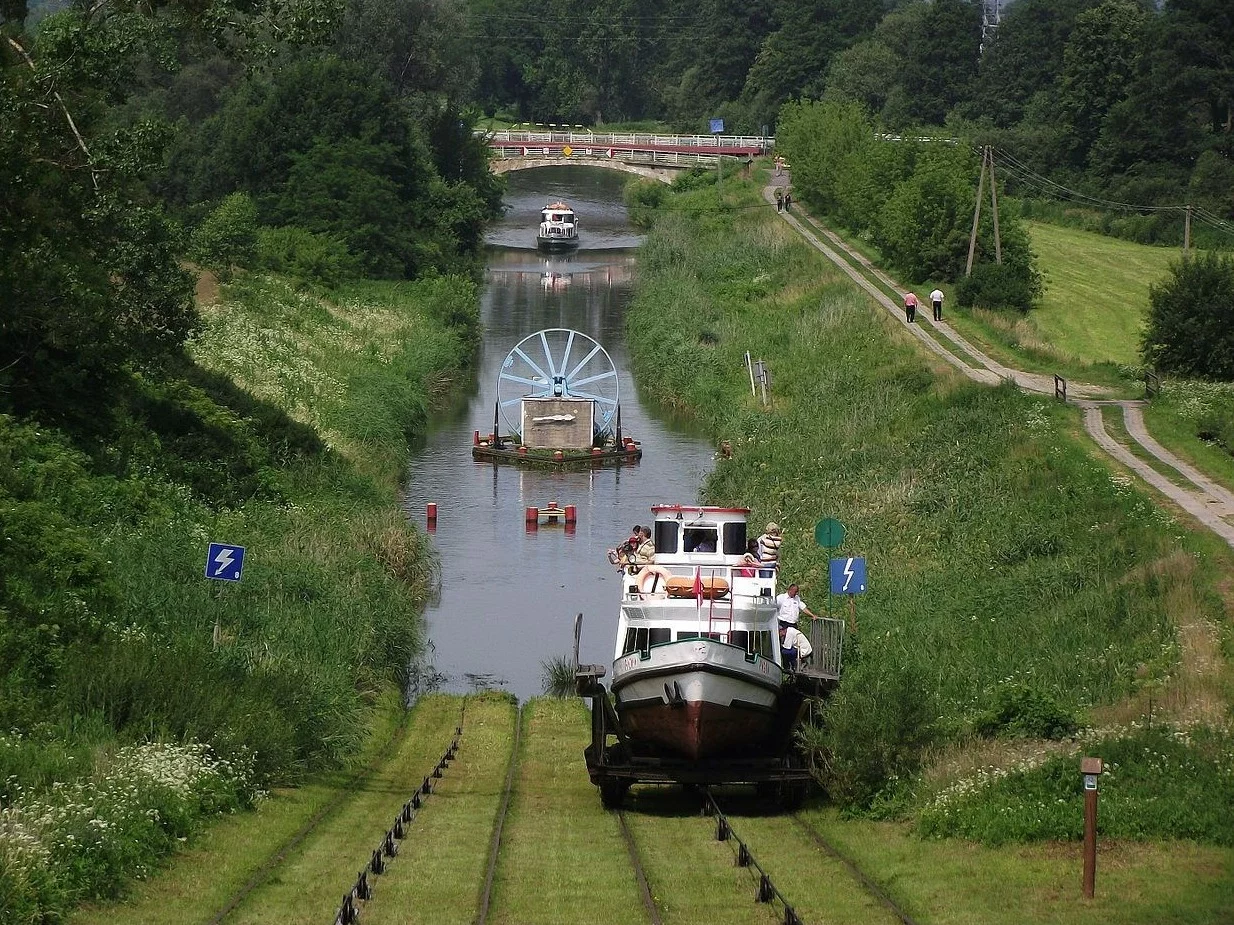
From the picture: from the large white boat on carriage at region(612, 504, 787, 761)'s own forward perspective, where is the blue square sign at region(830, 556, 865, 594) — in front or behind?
behind

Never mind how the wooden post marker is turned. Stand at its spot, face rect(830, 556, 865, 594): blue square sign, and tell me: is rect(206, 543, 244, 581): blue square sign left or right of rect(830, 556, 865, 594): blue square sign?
left

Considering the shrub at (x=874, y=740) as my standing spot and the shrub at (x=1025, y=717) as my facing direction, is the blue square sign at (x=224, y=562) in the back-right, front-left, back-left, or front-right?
back-left

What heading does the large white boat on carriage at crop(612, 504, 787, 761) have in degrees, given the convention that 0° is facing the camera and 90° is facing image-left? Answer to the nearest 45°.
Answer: approximately 0°

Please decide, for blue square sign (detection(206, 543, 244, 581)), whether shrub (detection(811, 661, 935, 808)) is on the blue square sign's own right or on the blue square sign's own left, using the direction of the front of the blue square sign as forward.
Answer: on the blue square sign's own left
